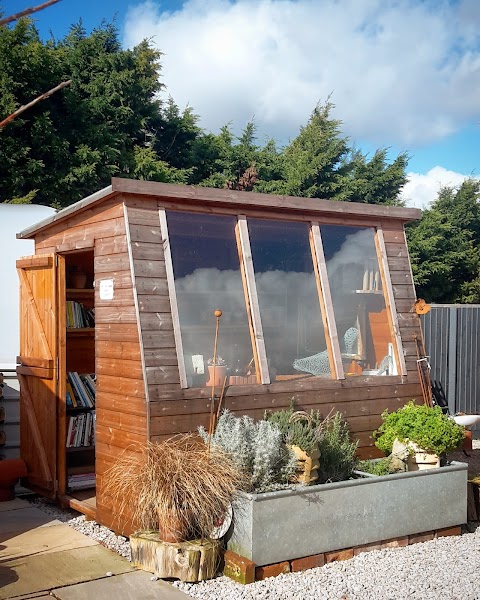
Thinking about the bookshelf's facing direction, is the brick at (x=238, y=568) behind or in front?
in front

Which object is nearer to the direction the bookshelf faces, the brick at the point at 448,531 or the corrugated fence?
the brick
